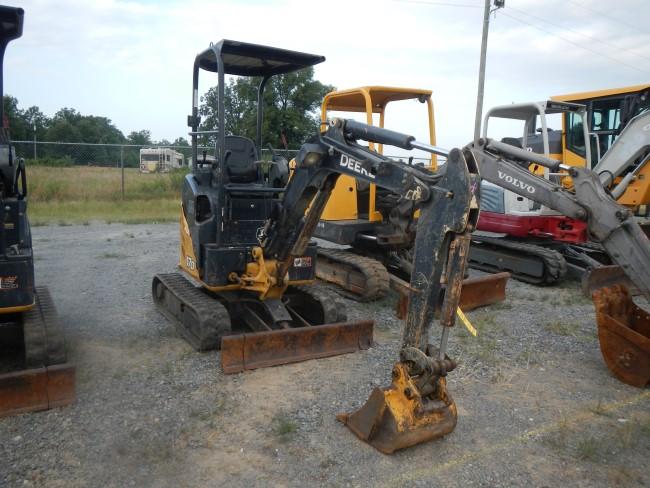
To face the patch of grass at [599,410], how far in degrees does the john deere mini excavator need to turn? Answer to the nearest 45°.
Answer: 0° — it already faces it

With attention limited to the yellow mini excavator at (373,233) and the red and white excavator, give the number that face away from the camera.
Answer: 0

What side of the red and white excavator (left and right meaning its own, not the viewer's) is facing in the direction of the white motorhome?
back

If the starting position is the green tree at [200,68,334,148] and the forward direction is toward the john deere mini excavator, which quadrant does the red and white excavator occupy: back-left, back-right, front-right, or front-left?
front-left

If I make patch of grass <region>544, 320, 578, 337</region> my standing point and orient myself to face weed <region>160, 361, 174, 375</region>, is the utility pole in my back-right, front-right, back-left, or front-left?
back-right

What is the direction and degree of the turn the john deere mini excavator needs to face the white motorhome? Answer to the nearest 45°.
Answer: approximately 135° to its left

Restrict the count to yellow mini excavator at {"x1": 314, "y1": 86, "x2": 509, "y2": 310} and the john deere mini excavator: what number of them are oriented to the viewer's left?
0

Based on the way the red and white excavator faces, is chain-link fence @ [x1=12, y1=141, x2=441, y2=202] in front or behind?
behind

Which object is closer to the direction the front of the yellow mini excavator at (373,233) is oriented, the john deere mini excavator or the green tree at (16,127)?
the john deere mini excavator

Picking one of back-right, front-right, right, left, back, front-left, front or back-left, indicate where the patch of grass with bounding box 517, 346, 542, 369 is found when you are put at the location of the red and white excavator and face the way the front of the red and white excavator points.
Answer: front-right

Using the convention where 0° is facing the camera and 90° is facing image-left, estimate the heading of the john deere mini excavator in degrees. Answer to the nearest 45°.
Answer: approximately 315°

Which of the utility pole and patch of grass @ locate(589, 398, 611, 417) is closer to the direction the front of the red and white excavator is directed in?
the patch of grass
